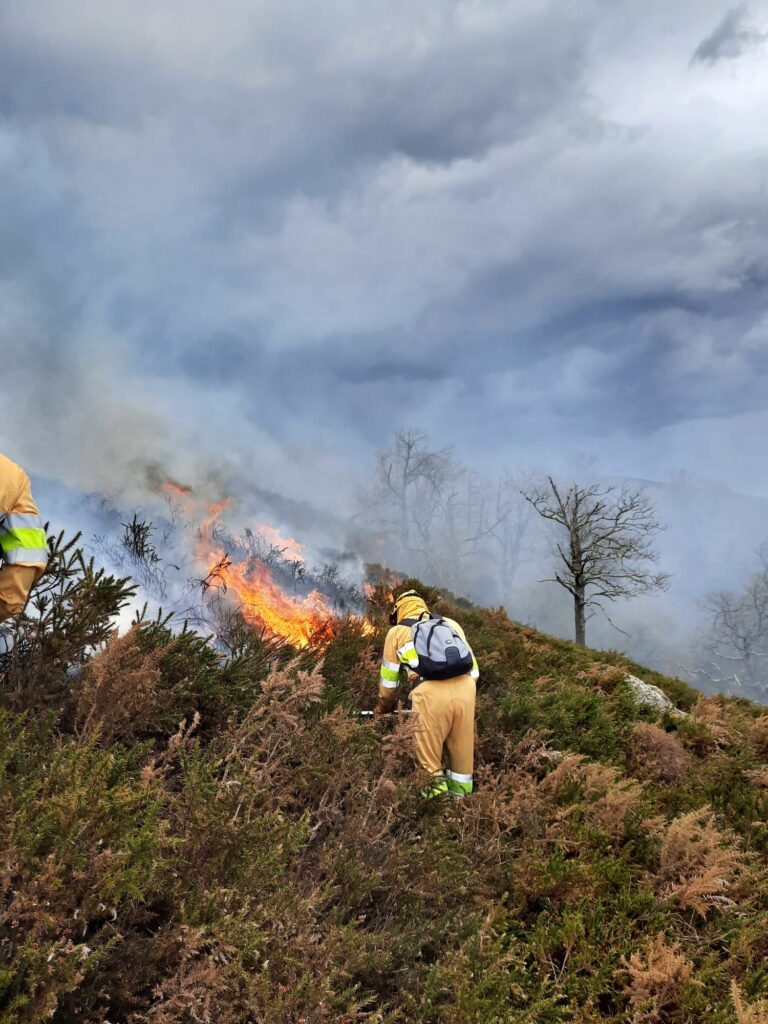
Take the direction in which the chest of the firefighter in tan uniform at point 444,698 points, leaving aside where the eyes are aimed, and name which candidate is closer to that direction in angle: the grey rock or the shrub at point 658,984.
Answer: the grey rock

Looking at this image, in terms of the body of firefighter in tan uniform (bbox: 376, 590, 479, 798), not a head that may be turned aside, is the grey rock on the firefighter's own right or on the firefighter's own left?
on the firefighter's own right

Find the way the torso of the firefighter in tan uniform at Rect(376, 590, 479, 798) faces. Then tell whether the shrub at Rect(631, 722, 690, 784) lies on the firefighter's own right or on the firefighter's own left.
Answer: on the firefighter's own right

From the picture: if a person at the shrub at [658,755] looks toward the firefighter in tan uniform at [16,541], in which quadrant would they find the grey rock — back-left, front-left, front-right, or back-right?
back-right

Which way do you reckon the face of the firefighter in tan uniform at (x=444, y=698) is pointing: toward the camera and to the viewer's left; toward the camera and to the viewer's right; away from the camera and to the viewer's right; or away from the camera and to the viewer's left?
away from the camera and to the viewer's left

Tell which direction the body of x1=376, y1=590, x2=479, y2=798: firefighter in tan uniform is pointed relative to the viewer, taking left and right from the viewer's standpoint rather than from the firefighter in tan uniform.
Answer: facing away from the viewer and to the left of the viewer

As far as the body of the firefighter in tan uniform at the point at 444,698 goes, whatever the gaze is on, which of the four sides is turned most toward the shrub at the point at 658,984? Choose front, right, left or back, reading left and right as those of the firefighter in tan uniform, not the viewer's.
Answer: back

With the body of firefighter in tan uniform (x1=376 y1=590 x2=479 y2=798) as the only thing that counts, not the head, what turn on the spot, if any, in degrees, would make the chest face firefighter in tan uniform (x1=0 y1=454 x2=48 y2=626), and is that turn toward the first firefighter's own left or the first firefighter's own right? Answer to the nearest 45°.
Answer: approximately 90° to the first firefighter's own left
